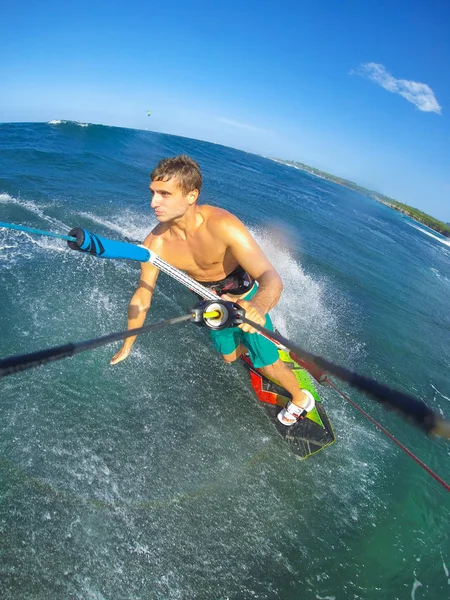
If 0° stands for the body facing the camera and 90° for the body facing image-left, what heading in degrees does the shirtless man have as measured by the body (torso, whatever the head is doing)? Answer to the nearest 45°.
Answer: approximately 45°
